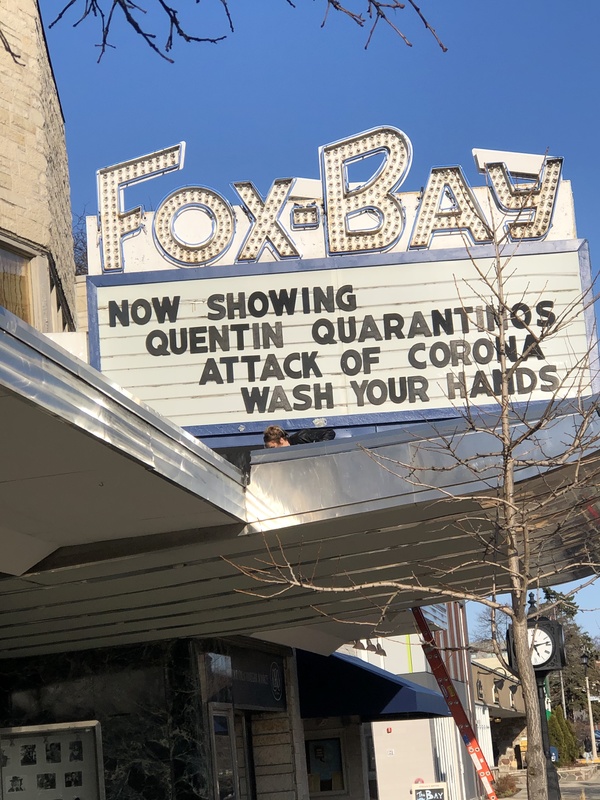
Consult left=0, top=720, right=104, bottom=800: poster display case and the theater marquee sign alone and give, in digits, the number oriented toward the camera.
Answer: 2

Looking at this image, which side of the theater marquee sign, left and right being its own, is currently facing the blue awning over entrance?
back

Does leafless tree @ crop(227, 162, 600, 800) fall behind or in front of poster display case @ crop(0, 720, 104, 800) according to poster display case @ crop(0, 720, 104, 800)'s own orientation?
in front

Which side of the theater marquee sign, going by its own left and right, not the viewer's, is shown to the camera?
front

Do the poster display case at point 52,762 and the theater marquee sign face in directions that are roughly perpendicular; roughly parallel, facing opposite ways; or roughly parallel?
roughly parallel

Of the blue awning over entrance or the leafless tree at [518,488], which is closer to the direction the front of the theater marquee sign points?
the leafless tree

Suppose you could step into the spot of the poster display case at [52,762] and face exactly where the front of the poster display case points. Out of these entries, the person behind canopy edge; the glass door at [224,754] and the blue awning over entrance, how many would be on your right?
0

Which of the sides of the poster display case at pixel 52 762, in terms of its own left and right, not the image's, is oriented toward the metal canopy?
front

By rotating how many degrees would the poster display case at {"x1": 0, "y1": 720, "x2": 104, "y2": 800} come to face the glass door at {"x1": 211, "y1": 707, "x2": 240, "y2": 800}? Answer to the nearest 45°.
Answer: approximately 90° to its left

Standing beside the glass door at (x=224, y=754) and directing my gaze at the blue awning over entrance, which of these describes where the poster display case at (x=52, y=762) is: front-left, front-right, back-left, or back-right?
back-left
